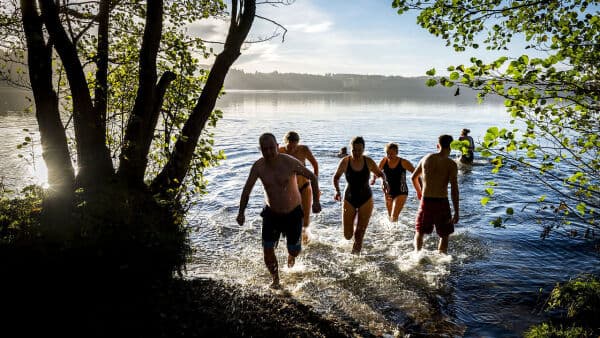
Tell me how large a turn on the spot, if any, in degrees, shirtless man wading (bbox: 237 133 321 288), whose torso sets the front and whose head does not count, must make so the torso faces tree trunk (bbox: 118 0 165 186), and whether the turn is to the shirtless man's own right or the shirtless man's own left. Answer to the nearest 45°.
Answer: approximately 90° to the shirtless man's own right

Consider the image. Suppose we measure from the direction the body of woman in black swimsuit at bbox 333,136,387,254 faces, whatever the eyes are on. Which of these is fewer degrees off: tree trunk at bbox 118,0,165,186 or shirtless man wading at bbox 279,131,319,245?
the tree trunk

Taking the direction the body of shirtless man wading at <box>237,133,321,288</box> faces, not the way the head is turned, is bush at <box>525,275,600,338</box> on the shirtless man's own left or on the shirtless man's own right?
on the shirtless man's own left
